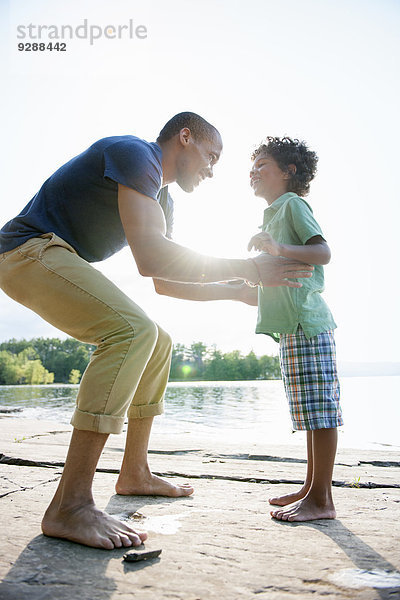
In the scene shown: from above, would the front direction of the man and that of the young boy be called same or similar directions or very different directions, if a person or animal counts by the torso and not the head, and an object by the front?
very different directions

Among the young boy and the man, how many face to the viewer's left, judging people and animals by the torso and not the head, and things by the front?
1

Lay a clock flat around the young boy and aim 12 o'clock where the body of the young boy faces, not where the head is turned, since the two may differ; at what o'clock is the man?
The man is roughly at 11 o'clock from the young boy.

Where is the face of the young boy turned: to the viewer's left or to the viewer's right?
to the viewer's left

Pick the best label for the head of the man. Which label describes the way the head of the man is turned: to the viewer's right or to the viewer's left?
to the viewer's right

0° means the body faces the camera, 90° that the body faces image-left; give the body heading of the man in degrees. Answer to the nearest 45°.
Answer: approximately 270°

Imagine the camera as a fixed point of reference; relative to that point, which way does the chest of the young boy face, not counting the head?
to the viewer's left

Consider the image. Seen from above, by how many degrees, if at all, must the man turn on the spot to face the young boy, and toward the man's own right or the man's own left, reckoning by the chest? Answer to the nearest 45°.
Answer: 0° — they already face them
